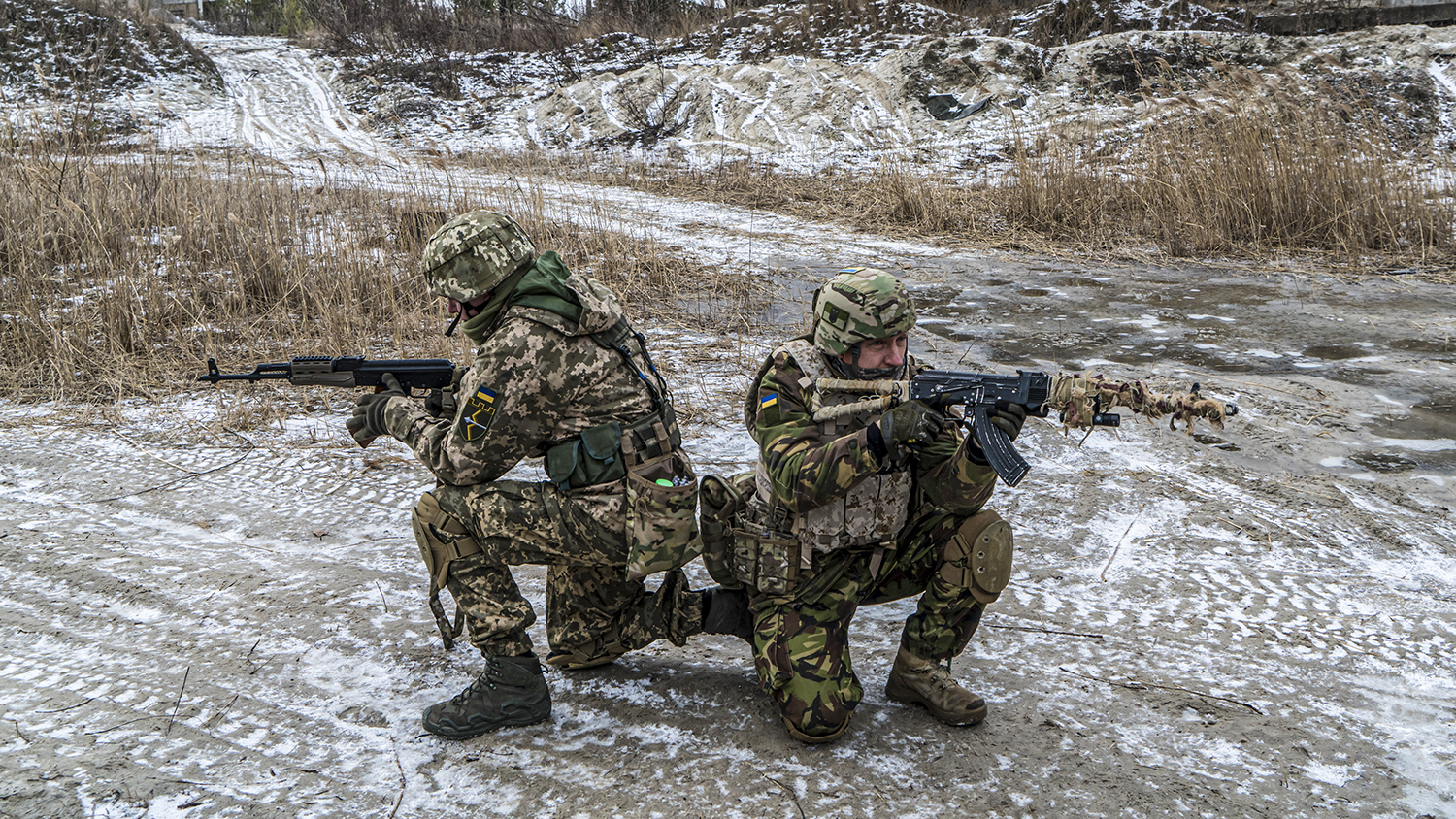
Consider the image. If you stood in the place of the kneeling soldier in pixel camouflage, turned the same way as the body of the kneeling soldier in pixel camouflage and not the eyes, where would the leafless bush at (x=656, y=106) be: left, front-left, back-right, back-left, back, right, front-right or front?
right

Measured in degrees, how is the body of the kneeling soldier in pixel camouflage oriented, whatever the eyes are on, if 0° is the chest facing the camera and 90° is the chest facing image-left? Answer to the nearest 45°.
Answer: approximately 90°

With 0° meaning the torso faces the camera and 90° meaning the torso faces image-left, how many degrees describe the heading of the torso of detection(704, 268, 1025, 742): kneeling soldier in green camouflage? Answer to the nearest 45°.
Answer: approximately 315°

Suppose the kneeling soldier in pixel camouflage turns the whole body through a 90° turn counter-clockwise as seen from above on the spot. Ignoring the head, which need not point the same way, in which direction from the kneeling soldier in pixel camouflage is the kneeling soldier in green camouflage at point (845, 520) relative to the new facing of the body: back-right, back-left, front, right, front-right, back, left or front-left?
left

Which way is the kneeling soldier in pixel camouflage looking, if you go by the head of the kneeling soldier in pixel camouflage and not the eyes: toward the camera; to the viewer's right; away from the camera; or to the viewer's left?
to the viewer's left

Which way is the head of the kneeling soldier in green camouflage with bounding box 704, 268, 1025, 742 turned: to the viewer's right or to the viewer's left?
to the viewer's right
